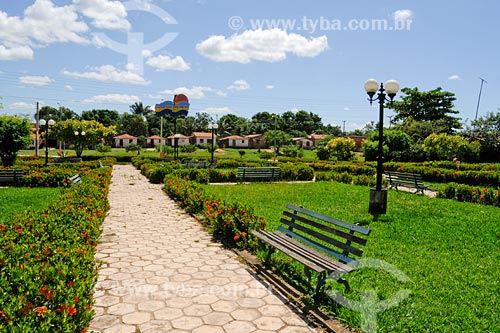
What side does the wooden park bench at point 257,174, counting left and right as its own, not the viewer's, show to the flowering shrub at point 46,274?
front

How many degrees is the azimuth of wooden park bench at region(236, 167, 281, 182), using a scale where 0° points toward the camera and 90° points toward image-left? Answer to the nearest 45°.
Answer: approximately 0°

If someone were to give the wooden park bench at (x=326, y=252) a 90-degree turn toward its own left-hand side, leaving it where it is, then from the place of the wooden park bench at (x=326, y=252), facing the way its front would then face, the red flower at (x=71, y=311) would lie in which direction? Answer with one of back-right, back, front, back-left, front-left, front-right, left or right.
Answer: right

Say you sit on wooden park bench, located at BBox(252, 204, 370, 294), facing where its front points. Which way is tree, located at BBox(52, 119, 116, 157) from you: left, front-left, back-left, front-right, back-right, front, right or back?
right

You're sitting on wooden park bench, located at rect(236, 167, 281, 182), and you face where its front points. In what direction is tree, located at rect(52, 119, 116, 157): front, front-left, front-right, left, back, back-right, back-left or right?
back-right

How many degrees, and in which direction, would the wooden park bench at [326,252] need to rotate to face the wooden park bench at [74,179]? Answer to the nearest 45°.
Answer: approximately 90° to its right

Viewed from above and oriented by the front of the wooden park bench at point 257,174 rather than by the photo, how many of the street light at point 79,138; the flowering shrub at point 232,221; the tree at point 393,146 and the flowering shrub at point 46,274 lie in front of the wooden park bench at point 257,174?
2

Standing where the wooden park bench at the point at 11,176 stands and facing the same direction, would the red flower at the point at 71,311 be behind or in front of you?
in front
